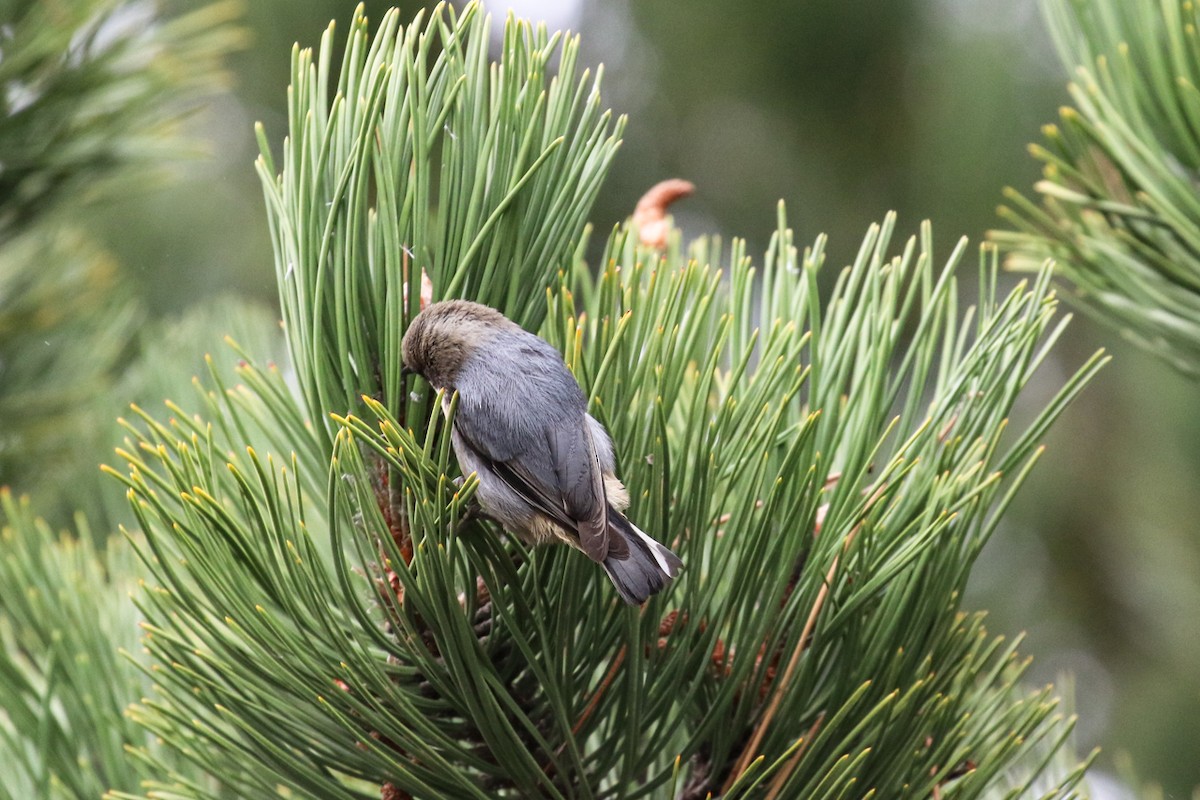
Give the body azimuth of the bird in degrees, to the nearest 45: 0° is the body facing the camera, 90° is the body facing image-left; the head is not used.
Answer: approximately 135°
